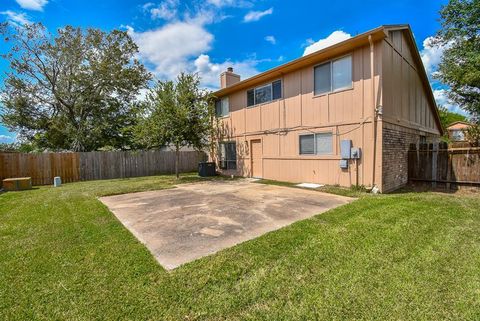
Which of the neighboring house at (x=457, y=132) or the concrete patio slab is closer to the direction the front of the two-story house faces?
the neighboring house

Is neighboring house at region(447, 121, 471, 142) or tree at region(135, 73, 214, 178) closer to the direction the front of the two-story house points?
the neighboring house

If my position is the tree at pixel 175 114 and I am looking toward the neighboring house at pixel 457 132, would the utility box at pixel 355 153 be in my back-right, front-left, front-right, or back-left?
front-right

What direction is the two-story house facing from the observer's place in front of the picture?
facing away from the viewer and to the right of the viewer

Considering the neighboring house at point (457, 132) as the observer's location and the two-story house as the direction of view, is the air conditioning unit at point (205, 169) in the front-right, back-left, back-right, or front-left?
front-right

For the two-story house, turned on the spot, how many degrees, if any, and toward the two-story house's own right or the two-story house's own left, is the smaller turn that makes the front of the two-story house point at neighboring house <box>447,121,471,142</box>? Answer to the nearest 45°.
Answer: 0° — it already faces it
